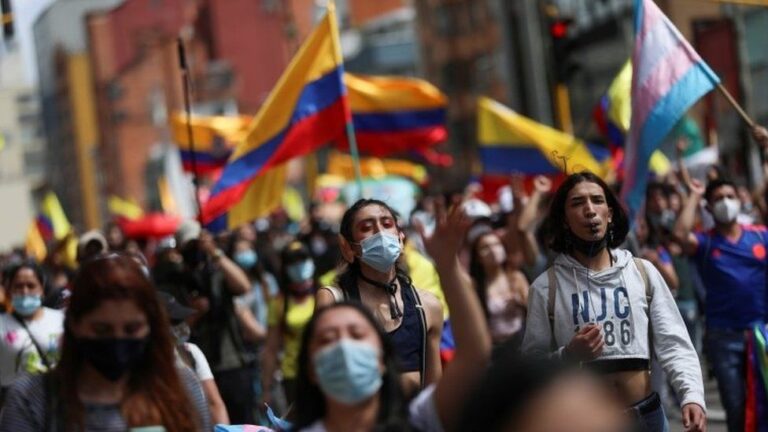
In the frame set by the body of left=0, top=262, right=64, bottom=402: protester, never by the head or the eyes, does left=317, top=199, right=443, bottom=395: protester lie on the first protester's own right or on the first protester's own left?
on the first protester's own left

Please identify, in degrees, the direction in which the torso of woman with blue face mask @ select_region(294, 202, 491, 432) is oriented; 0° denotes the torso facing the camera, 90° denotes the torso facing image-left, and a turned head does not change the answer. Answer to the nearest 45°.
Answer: approximately 0°

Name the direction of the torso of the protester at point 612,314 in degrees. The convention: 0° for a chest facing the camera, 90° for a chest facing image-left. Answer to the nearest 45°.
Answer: approximately 0°

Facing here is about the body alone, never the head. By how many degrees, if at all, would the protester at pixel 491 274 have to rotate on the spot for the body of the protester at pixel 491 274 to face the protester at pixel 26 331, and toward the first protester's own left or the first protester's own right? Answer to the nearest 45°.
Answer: approximately 45° to the first protester's own right
